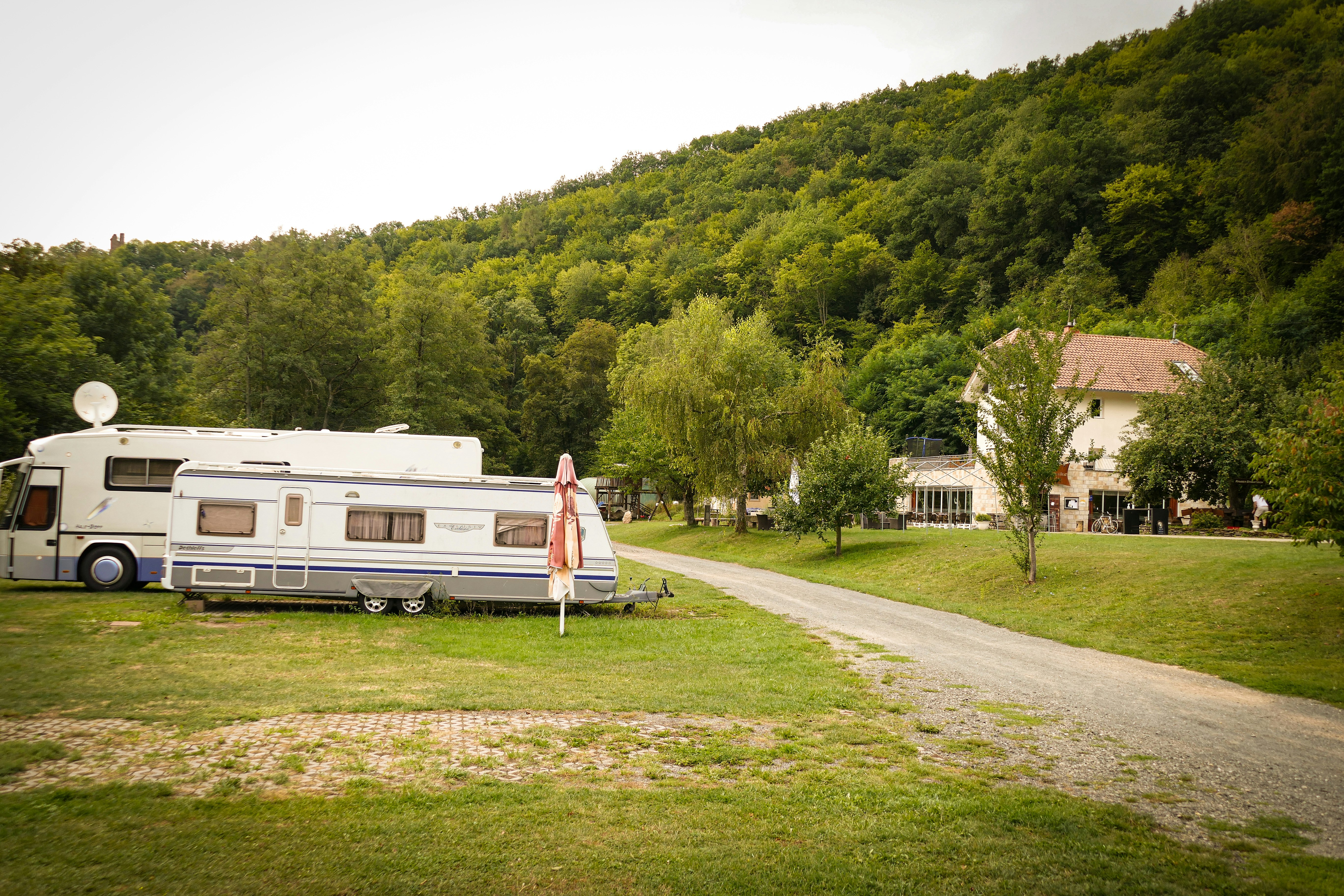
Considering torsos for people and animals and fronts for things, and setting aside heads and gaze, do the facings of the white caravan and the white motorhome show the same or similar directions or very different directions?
very different directions

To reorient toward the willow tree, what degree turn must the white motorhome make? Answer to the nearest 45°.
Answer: approximately 135° to its right

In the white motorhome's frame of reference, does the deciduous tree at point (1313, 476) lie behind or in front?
behind

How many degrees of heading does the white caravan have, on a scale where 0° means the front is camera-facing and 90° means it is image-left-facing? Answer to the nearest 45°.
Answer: approximately 270°

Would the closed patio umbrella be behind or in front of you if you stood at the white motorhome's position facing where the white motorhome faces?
behind

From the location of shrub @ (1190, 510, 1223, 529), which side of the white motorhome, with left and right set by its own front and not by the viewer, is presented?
back

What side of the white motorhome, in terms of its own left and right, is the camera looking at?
left

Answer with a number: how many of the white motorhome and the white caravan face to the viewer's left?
1

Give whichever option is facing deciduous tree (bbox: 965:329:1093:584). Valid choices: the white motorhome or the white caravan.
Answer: the white caravan

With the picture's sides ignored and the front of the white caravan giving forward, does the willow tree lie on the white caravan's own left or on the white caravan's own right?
on the white caravan's own left

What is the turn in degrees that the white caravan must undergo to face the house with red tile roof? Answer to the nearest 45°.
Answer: approximately 45° to its left

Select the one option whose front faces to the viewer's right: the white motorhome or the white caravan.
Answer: the white caravan
